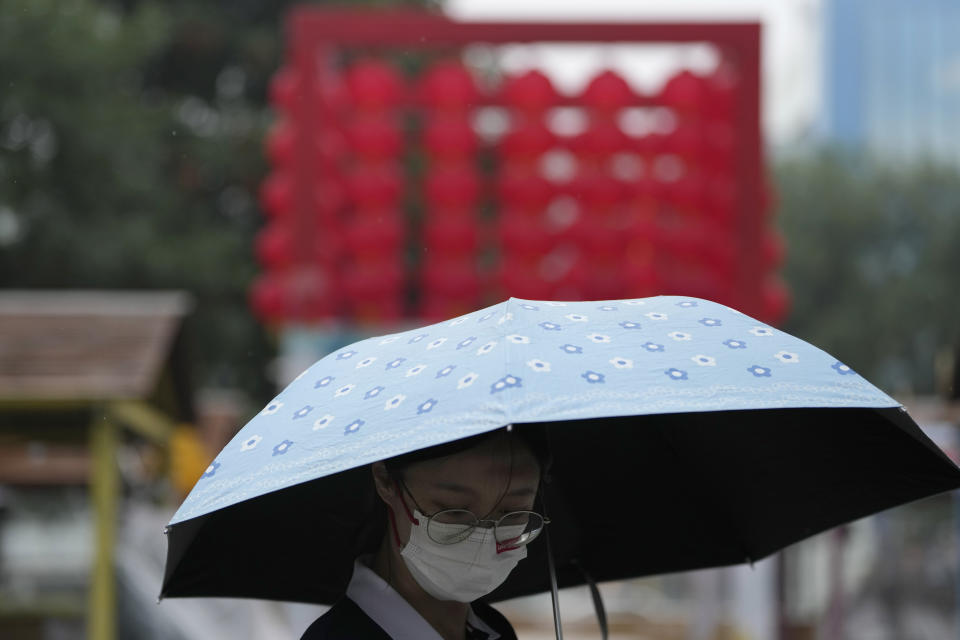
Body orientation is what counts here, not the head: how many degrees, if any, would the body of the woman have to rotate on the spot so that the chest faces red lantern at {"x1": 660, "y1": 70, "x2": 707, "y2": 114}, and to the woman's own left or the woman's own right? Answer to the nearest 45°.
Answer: approximately 135° to the woman's own left

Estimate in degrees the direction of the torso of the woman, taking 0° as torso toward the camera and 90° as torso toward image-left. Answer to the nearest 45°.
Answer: approximately 315°

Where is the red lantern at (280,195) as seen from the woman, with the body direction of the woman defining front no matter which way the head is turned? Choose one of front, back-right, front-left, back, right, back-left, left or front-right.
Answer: back-left

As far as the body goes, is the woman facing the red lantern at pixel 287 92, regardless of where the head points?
no

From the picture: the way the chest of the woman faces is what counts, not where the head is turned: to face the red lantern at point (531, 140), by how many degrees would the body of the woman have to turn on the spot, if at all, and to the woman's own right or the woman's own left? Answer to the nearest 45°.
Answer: approximately 135° to the woman's own left

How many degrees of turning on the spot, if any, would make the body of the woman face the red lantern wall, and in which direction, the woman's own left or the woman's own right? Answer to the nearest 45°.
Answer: approximately 135° to the woman's own left

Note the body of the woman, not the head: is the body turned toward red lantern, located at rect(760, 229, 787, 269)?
no

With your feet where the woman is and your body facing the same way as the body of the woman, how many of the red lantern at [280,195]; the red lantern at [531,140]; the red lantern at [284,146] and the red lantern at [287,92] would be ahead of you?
0

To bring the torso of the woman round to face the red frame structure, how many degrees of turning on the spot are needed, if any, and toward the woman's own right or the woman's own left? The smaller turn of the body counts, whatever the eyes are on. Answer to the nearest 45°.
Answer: approximately 135° to the woman's own left

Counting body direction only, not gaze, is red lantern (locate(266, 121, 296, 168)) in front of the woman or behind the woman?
behind

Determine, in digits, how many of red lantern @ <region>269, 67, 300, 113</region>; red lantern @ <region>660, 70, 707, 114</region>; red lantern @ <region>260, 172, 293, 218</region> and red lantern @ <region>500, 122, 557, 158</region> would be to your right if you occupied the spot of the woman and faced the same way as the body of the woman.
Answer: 0
